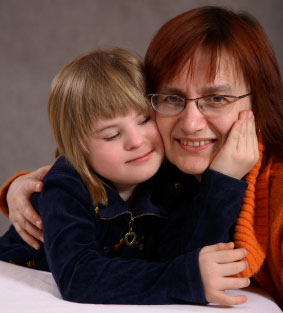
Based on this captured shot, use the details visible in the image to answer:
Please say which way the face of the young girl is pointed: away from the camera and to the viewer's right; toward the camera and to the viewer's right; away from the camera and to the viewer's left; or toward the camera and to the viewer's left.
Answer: toward the camera and to the viewer's right

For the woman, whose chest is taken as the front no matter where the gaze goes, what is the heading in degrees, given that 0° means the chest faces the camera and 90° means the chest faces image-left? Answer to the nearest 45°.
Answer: approximately 45°

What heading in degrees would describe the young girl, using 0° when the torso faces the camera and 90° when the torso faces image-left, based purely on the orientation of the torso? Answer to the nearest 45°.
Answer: approximately 315°
